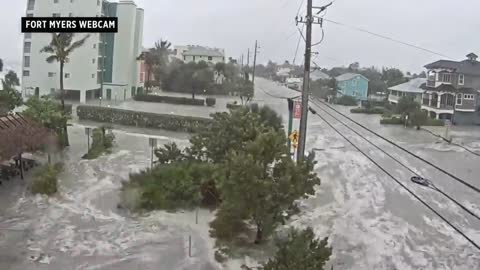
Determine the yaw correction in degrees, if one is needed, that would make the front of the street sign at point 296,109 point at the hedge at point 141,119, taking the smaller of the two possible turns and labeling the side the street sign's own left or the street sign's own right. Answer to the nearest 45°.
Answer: approximately 135° to the street sign's own right

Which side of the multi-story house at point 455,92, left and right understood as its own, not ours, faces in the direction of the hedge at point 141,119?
front

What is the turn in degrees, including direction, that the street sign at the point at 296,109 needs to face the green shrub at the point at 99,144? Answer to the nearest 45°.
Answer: approximately 135° to its right

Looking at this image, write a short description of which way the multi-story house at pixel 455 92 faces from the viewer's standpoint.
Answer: facing the viewer and to the left of the viewer

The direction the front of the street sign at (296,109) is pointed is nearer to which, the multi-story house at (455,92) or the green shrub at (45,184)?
the green shrub

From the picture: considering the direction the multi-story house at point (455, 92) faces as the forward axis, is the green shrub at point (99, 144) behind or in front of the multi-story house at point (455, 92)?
in front

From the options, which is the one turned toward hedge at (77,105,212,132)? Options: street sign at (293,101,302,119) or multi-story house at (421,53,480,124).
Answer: the multi-story house

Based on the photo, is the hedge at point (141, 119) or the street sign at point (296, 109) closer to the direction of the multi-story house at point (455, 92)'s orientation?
the hedge

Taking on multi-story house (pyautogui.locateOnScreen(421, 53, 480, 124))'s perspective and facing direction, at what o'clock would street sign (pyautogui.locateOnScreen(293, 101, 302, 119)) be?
The street sign is roughly at 11 o'clock from the multi-story house.

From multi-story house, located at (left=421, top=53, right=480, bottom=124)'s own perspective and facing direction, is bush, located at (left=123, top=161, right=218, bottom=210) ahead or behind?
ahead

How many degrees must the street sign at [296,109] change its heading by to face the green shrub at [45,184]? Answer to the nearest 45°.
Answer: approximately 90° to its right

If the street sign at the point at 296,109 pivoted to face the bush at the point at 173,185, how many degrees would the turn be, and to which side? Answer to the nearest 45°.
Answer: approximately 45° to its right

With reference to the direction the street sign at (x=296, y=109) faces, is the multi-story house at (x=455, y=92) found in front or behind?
behind

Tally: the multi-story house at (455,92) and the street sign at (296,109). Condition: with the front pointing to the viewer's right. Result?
0
